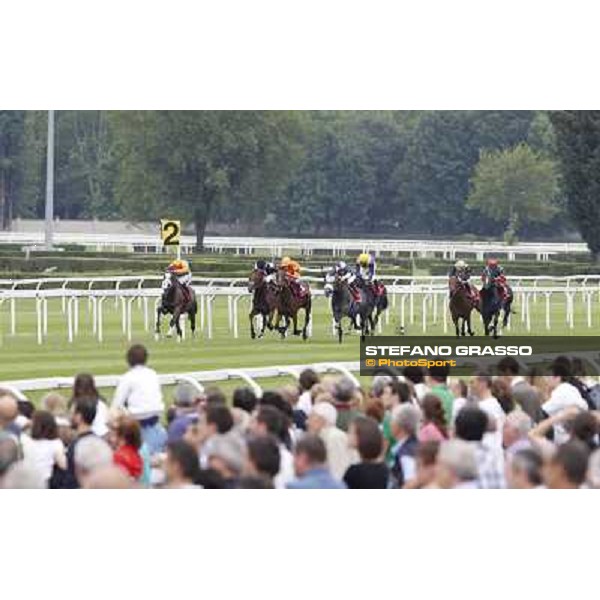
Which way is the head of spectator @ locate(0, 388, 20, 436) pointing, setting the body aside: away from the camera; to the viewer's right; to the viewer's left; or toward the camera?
away from the camera

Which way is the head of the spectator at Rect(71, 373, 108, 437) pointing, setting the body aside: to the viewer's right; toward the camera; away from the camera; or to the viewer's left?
away from the camera

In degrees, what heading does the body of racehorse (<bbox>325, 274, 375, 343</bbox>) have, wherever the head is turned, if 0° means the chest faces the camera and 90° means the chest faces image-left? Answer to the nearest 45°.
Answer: approximately 45°

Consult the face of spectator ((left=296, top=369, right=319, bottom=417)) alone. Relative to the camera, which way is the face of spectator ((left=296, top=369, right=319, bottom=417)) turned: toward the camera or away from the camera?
away from the camera

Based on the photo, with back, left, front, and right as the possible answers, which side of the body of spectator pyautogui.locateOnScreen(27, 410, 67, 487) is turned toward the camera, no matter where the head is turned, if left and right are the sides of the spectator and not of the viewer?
back

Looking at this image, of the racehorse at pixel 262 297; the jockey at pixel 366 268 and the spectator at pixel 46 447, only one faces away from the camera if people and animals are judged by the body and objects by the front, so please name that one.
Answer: the spectator

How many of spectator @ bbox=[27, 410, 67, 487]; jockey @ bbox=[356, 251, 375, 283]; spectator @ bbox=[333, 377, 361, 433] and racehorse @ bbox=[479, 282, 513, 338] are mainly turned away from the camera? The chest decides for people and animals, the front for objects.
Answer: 2

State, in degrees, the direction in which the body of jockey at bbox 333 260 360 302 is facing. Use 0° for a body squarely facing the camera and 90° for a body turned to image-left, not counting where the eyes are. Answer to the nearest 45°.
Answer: approximately 45°

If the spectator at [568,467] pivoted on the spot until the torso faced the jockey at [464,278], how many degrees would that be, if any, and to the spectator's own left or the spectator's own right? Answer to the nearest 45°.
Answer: approximately 45° to the spectator's own right

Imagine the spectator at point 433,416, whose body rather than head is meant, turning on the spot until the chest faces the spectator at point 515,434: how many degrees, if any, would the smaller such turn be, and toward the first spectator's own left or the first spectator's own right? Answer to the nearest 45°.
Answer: approximately 90° to the first spectator's own right

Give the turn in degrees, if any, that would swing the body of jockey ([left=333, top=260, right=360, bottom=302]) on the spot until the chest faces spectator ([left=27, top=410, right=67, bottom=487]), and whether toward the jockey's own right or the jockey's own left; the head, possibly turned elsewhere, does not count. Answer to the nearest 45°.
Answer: approximately 45° to the jockey's own left
